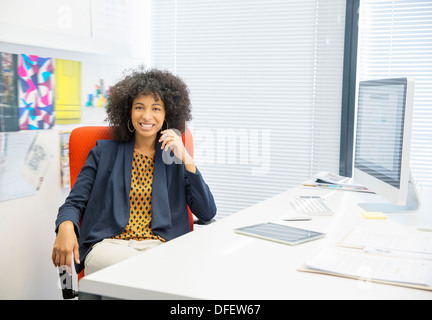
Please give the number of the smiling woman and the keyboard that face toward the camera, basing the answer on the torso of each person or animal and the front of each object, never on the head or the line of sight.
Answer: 1

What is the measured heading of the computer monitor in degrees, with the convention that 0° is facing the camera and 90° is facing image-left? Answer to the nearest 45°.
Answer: approximately 45°

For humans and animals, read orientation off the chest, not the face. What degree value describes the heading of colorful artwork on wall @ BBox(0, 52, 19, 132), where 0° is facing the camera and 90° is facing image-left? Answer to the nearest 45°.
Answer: approximately 315°

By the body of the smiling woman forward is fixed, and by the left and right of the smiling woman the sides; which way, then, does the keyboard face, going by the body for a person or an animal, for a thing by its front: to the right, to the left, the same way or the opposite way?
to the right

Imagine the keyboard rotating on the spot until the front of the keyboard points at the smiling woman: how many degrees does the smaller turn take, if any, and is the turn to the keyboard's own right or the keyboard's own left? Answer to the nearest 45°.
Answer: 0° — it already faces them

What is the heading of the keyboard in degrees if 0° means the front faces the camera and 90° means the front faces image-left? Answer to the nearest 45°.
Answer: approximately 90°

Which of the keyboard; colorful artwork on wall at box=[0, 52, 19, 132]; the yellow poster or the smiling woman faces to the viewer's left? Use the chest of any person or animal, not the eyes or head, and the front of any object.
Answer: the keyboard
